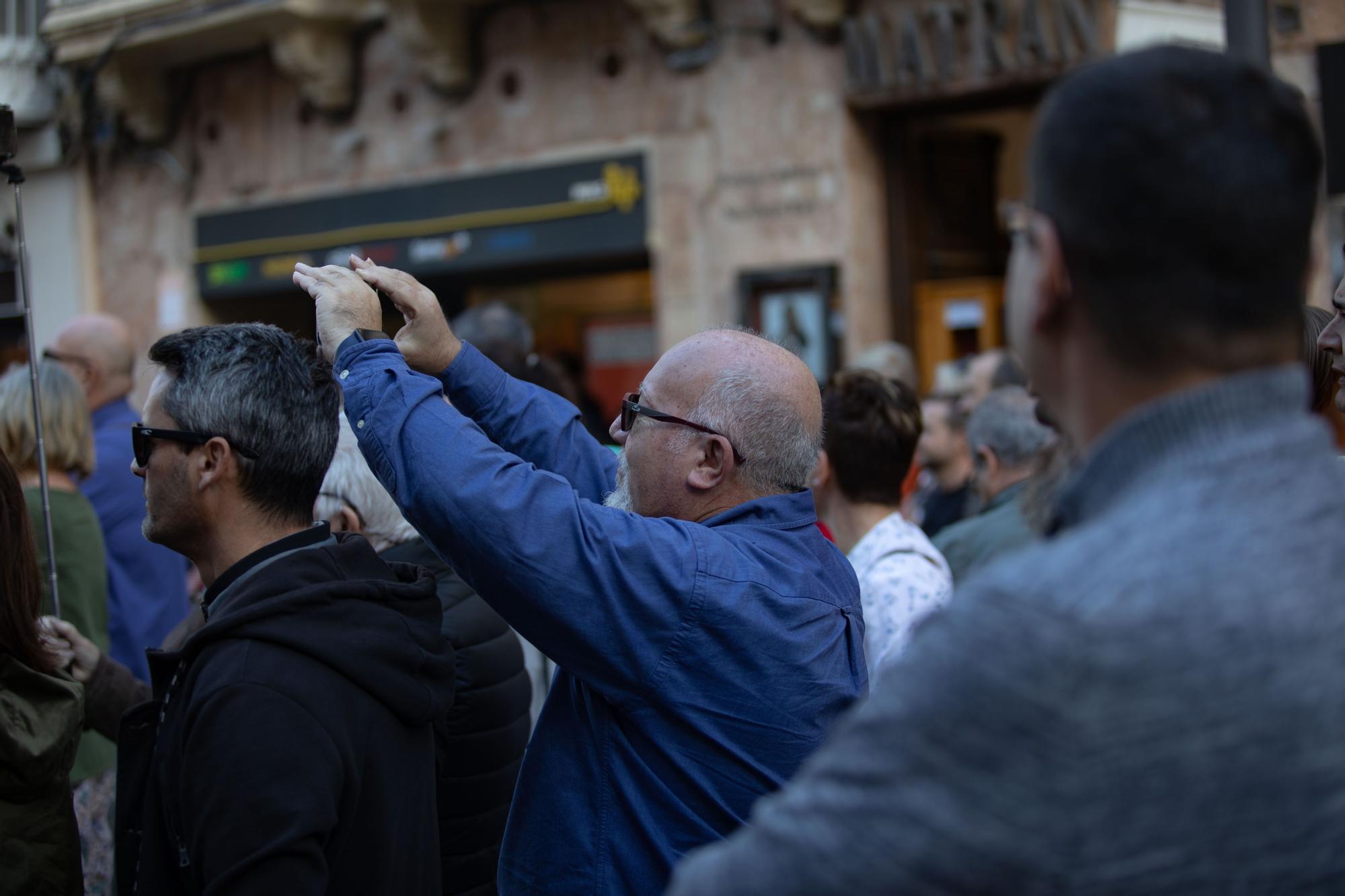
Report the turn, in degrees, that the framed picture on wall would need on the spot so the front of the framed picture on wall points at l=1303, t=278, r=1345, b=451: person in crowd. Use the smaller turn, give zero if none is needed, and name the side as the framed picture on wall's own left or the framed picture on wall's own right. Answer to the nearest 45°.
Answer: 0° — it already faces them

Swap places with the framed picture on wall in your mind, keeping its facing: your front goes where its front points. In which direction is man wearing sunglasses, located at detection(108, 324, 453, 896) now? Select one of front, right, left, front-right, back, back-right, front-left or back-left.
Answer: front

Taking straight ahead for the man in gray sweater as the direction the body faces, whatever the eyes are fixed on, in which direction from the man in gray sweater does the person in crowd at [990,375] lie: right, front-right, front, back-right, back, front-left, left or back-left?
front-right

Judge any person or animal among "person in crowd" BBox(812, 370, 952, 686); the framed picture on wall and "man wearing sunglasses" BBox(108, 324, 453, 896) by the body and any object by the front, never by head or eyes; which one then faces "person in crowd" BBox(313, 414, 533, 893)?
the framed picture on wall

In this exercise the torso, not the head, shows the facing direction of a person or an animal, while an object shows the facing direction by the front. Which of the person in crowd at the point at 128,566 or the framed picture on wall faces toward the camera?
the framed picture on wall

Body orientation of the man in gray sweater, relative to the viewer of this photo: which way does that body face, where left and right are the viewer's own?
facing away from the viewer and to the left of the viewer

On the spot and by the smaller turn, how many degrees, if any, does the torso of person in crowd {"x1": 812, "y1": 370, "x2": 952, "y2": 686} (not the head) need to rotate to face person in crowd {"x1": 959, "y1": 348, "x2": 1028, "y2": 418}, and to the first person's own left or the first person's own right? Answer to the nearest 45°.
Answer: approximately 45° to the first person's own right

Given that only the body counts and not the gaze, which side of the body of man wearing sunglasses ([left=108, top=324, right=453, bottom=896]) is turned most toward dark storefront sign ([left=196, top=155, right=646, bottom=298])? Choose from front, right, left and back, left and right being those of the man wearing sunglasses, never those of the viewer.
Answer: right

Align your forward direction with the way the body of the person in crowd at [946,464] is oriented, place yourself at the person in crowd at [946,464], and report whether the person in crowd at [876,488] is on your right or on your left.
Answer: on your left

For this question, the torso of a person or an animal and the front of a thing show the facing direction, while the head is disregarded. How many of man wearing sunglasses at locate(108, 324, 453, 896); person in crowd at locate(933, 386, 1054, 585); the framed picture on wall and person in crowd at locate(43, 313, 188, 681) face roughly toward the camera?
1

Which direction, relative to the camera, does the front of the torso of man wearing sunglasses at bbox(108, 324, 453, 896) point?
to the viewer's left

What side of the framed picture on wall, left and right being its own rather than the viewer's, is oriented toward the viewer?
front
